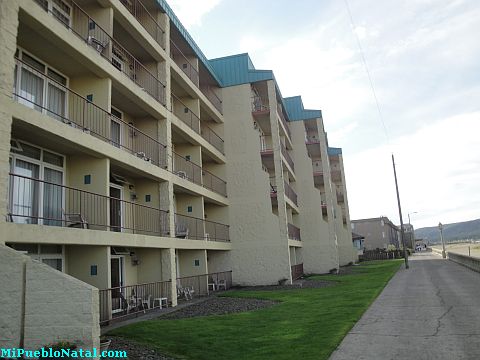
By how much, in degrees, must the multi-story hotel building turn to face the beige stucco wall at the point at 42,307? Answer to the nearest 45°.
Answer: approximately 45° to its right

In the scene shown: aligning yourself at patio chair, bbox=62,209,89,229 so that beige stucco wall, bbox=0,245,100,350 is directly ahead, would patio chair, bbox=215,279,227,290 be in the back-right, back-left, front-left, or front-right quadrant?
back-left
